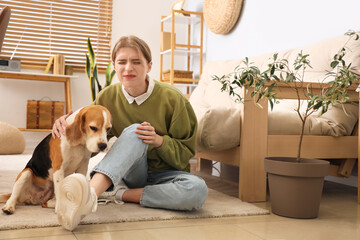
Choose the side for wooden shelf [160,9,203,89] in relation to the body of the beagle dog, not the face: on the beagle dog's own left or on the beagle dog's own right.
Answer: on the beagle dog's own left

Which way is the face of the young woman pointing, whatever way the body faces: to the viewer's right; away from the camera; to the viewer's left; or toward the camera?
toward the camera

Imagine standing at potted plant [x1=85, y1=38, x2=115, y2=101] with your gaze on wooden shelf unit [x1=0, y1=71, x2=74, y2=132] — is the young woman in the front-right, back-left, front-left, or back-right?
back-left

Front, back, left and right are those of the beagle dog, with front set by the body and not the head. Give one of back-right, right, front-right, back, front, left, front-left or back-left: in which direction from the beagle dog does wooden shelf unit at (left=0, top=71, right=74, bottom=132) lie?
back-left

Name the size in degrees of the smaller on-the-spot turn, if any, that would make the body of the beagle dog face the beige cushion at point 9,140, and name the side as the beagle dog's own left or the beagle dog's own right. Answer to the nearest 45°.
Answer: approximately 135° to the beagle dog's own left

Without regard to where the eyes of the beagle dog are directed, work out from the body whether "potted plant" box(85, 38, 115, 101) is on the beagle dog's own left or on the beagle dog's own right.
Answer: on the beagle dog's own left

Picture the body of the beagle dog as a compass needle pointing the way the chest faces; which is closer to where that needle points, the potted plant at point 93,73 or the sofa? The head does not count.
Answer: the sofa

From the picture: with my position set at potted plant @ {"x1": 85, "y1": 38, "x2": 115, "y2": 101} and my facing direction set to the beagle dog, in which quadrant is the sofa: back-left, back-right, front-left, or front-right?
front-left

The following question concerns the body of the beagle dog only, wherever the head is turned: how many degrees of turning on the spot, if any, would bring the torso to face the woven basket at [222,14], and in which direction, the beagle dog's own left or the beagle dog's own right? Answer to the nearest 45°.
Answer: approximately 90° to the beagle dog's own left

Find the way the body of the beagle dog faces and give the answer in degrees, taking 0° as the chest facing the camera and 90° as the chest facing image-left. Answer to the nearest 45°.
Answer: approximately 315°

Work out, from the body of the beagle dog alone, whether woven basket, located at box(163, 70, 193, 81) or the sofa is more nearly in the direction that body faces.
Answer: the sofa

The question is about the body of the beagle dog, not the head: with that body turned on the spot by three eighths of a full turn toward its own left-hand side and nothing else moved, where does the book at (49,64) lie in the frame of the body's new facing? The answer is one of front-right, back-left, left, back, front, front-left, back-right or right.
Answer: front
